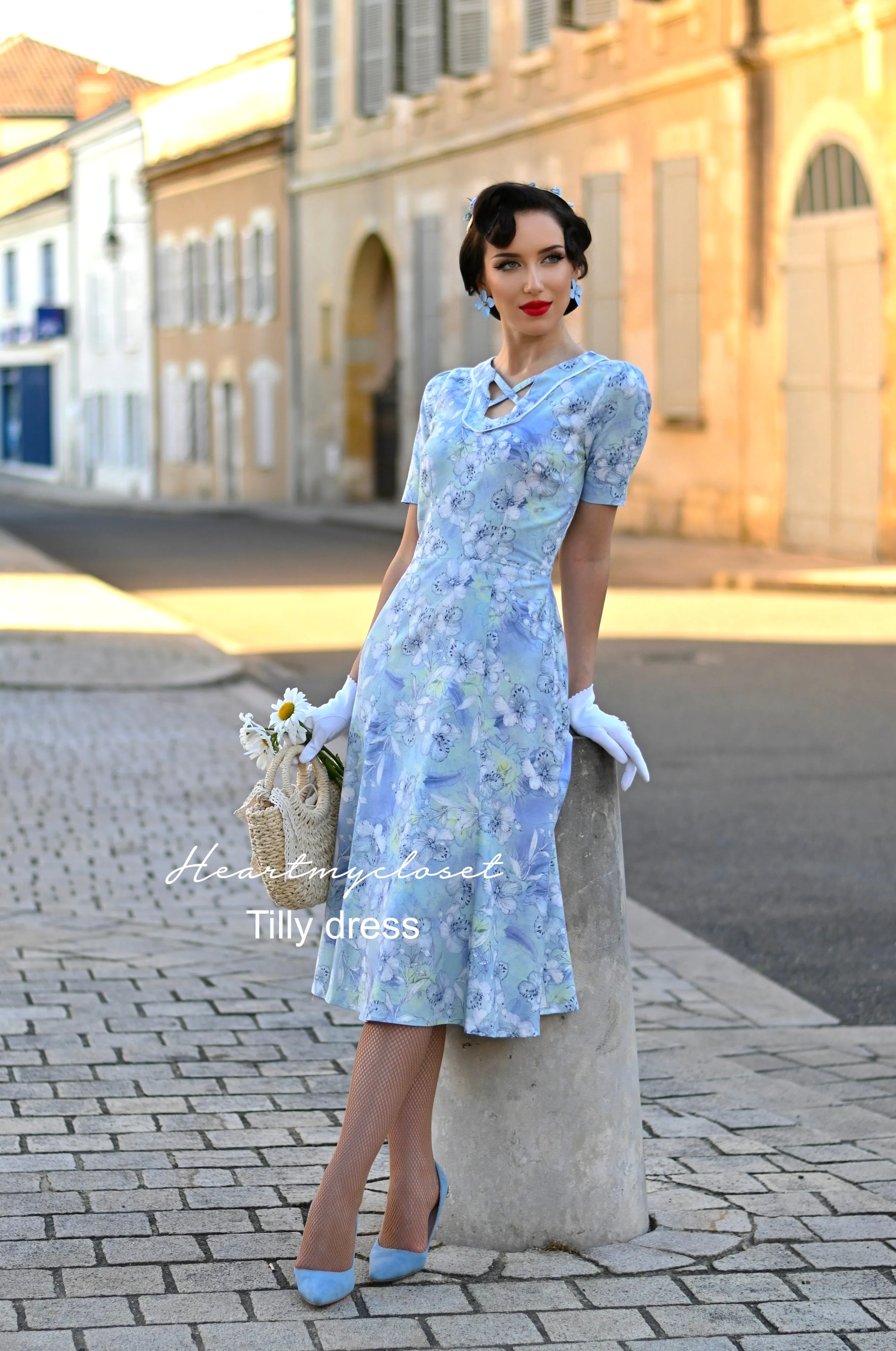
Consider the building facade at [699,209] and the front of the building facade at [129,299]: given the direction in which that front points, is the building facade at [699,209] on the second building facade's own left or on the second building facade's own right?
on the second building facade's own left

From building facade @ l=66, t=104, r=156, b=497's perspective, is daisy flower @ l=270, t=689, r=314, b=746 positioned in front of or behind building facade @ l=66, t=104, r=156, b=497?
in front

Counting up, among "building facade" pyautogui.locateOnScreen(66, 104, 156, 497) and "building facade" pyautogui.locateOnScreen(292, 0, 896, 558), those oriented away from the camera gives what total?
0

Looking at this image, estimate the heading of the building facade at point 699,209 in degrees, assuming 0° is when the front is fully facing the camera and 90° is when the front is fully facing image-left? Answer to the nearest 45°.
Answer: approximately 45°

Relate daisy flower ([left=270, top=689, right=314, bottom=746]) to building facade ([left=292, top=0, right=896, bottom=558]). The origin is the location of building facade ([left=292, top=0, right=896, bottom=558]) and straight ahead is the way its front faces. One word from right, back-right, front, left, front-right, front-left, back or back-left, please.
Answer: front-left
